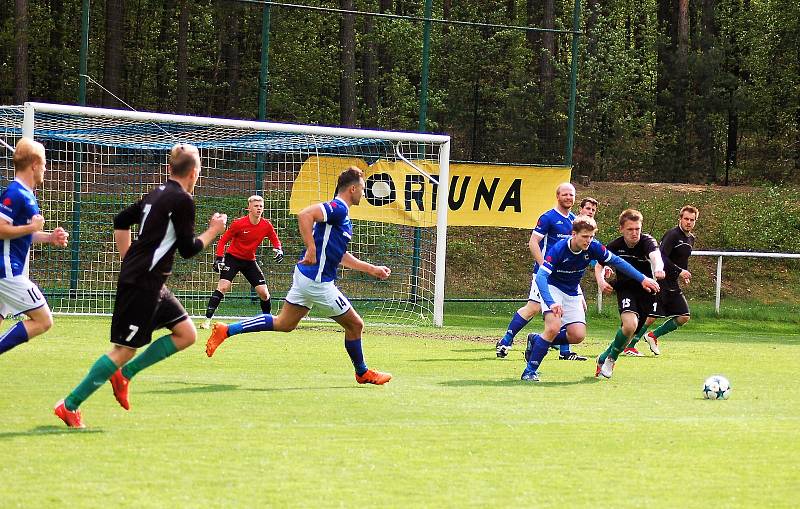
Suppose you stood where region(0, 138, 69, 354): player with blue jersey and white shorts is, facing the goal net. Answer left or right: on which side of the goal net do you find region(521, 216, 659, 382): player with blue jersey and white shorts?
right

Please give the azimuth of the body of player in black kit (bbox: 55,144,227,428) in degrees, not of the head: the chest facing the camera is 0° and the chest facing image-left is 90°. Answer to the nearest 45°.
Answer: approximately 225°

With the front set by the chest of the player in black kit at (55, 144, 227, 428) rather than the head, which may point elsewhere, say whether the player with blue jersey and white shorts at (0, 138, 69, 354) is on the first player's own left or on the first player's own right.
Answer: on the first player's own left

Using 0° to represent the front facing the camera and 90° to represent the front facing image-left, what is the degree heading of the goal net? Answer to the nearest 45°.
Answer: approximately 315°

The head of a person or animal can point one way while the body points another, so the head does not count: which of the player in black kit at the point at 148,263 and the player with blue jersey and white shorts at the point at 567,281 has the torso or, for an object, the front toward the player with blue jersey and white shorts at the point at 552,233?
the player in black kit

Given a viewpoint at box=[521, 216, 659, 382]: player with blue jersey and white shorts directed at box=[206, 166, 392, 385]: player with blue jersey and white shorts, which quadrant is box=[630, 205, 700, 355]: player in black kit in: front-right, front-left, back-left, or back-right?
back-right

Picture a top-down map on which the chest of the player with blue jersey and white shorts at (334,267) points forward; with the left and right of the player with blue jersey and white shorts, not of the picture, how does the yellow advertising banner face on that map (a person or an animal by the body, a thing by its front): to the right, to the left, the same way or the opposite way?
to the right

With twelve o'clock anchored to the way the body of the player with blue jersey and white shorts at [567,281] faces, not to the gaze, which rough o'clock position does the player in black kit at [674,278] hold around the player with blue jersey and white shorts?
The player in black kit is roughly at 8 o'clock from the player with blue jersey and white shorts.

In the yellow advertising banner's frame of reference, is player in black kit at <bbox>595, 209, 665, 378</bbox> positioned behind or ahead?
ahead

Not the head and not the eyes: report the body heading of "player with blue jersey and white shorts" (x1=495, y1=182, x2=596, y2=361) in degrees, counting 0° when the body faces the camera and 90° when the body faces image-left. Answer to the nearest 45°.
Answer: approximately 315°

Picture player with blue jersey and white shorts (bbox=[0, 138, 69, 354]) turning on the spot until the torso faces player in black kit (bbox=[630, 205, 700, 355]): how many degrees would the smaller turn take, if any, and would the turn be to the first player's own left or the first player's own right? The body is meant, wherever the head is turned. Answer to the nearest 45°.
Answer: approximately 45° to the first player's own left

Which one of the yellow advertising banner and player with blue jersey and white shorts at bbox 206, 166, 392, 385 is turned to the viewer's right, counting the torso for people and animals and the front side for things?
the player with blue jersey and white shorts
